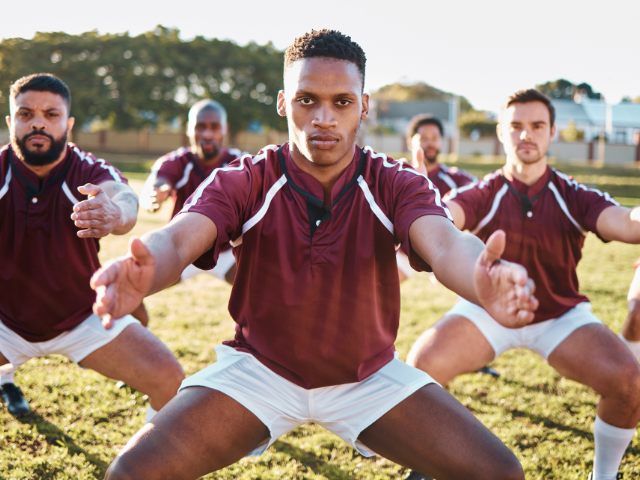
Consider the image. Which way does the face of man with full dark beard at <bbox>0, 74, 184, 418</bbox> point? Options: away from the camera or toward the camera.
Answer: toward the camera

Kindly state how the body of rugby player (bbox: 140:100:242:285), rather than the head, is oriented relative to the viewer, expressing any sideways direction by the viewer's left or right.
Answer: facing the viewer

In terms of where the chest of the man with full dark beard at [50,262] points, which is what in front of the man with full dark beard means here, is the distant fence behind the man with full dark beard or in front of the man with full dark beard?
behind

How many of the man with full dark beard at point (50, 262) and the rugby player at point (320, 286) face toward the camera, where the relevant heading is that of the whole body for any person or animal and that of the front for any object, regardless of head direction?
2

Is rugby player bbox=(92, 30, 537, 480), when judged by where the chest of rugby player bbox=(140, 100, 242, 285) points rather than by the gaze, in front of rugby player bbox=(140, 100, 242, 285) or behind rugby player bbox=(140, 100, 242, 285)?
in front

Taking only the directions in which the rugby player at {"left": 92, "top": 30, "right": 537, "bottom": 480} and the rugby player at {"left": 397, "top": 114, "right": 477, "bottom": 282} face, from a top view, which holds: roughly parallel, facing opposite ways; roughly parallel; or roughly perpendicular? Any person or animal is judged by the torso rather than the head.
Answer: roughly parallel

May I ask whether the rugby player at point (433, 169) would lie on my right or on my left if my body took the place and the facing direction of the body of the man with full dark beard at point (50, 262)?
on my left

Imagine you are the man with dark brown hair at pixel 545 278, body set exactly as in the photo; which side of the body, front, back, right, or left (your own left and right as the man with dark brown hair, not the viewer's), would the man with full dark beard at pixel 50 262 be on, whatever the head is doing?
right

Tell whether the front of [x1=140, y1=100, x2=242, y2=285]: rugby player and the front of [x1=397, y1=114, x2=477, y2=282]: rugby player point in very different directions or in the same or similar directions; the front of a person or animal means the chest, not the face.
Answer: same or similar directions

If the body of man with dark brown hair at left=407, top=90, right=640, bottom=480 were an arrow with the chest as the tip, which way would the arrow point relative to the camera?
toward the camera

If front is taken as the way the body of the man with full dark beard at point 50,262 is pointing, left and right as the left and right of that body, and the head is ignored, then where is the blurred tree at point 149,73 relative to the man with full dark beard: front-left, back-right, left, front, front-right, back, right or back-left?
back

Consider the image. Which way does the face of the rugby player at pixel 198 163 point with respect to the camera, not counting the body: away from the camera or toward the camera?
toward the camera

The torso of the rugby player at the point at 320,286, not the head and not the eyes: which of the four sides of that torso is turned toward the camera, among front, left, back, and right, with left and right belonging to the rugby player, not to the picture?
front
